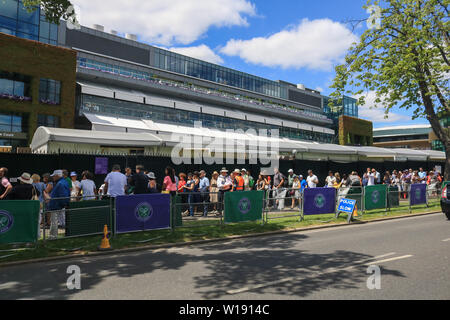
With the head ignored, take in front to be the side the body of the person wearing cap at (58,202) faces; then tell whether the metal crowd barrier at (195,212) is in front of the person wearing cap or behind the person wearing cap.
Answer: behind

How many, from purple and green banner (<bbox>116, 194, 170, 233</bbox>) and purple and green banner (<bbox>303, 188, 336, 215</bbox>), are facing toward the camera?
2

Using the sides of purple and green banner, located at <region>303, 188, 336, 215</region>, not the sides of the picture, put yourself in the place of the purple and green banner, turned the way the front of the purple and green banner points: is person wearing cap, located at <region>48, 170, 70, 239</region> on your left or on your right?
on your right

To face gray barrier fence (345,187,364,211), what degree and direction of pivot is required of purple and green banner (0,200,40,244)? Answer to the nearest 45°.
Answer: approximately 90° to its left

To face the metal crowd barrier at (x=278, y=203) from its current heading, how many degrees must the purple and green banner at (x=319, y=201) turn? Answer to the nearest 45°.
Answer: approximately 45° to its right

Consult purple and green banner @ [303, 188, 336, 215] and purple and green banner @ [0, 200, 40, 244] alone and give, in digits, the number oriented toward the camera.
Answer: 2

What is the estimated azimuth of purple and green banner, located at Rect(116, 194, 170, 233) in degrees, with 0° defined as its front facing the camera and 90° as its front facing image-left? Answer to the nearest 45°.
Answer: approximately 0°

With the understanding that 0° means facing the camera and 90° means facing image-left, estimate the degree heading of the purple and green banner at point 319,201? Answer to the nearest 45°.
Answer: approximately 0°

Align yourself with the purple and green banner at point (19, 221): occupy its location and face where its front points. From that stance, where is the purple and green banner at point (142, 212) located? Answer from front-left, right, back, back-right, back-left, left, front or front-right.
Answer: left
